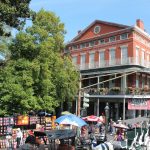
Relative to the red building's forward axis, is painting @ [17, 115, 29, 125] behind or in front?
in front

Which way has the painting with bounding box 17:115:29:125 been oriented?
toward the camera

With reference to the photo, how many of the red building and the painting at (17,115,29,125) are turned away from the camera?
0

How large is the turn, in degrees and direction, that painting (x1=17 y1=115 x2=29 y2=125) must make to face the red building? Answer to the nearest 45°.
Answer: approximately 135° to its left

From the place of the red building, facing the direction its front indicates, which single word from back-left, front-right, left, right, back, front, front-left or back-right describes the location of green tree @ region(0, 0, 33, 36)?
front-left

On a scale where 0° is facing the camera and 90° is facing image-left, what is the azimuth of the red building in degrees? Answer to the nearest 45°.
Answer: approximately 45°

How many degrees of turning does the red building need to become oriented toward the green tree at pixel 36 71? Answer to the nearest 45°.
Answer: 0° — it already faces it
